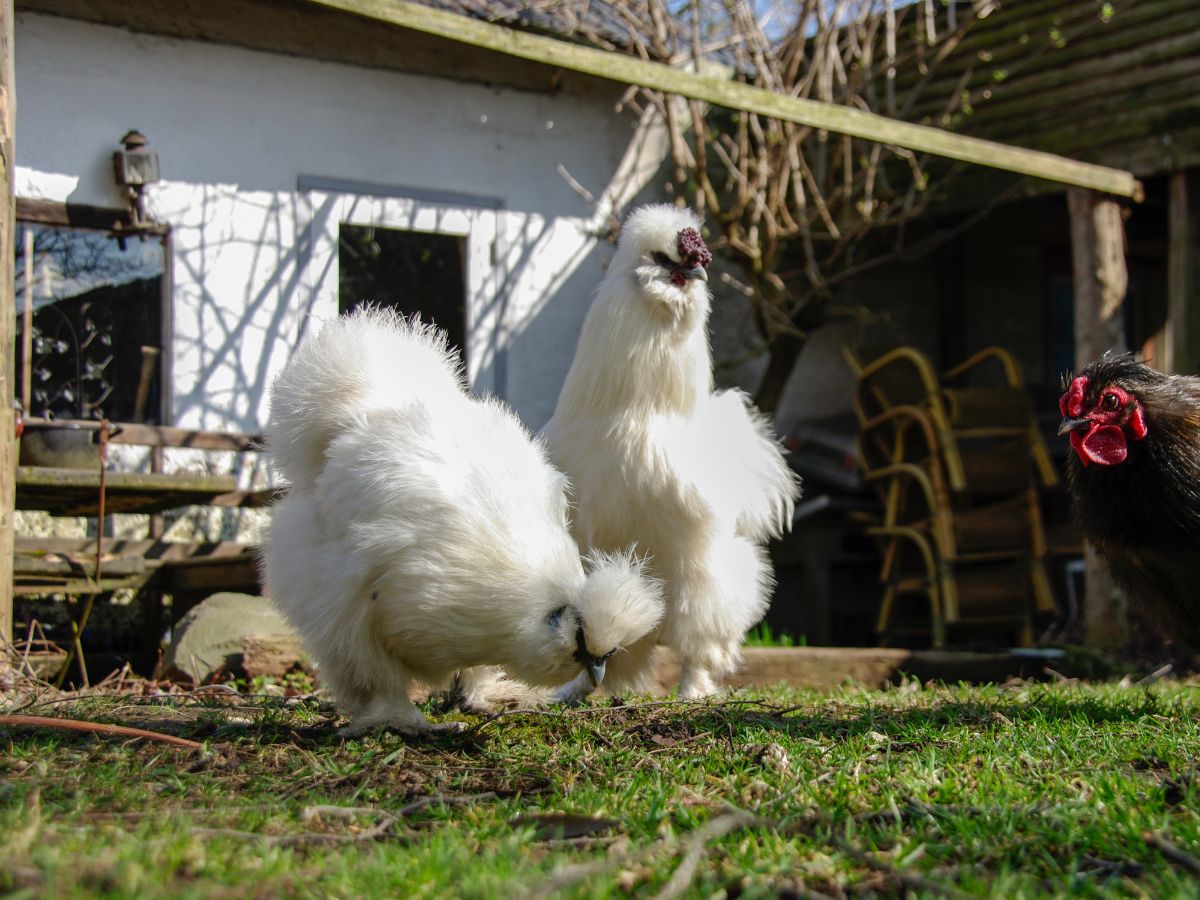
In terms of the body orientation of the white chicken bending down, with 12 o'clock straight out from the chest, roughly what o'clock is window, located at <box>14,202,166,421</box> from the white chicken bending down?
The window is roughly at 8 o'clock from the white chicken bending down.

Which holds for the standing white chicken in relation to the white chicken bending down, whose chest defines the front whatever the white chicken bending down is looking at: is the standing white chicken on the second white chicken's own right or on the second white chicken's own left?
on the second white chicken's own left

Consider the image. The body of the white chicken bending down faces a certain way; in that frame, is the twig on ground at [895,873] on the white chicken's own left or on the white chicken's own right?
on the white chicken's own right

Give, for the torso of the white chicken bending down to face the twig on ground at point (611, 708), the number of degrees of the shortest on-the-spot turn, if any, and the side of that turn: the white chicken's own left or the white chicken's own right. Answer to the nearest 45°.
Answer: approximately 45° to the white chicken's own left

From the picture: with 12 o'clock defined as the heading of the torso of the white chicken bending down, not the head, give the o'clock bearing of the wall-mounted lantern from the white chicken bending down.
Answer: The wall-mounted lantern is roughly at 8 o'clock from the white chicken bending down.

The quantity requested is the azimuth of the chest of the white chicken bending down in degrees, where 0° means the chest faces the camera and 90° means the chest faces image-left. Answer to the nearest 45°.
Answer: approximately 270°

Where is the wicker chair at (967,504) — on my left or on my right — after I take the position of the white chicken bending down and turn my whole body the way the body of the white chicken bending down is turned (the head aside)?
on my left

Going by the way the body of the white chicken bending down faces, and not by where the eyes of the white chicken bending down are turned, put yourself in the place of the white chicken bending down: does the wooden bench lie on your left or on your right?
on your left

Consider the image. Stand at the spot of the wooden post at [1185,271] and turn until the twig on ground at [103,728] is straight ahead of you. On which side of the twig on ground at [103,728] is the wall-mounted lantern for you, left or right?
right

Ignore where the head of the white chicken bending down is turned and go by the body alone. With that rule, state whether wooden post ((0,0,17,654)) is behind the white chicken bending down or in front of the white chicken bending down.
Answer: behind

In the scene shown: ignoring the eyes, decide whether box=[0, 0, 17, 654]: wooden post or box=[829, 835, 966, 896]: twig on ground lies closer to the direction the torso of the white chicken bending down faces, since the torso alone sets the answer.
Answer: the twig on ground

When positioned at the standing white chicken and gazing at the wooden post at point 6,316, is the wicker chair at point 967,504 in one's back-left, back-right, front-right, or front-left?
back-right

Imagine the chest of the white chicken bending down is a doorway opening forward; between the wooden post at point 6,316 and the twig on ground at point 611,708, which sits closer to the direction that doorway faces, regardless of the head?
the twig on ground
